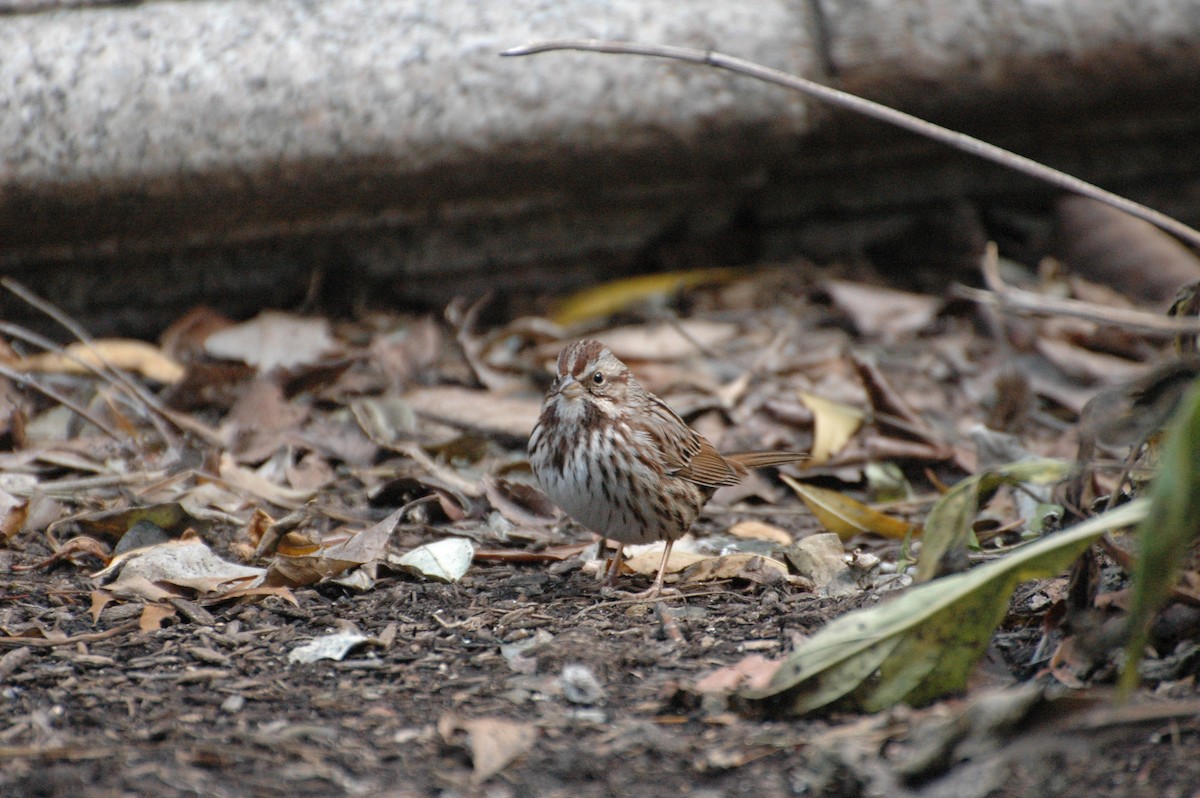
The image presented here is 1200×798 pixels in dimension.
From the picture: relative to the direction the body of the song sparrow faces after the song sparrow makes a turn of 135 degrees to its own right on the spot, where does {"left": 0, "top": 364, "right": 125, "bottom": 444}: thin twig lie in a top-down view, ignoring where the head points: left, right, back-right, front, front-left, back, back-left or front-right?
left

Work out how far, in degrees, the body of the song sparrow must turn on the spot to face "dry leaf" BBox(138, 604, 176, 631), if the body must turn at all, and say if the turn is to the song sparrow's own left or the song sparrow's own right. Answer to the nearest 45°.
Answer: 0° — it already faces it

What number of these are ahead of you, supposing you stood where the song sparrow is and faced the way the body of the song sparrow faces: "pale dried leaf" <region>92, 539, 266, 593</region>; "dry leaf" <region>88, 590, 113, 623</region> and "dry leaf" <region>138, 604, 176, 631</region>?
3

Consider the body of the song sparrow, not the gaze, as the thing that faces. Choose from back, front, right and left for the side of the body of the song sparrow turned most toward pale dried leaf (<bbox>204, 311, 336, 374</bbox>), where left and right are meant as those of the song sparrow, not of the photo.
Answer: right

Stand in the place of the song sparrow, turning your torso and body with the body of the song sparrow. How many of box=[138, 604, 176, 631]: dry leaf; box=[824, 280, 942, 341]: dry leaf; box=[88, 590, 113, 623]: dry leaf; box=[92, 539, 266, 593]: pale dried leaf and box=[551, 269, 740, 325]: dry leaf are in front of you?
3

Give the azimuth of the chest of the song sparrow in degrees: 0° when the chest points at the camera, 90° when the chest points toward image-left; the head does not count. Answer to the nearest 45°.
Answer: approximately 45°

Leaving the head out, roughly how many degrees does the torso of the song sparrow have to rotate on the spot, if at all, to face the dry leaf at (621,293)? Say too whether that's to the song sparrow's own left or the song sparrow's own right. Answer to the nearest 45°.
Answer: approximately 135° to the song sparrow's own right

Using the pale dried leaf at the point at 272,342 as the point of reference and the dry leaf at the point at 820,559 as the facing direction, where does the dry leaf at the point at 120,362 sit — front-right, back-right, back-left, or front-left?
back-right

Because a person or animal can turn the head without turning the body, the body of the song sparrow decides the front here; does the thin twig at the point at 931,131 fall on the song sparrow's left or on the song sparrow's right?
on the song sparrow's left

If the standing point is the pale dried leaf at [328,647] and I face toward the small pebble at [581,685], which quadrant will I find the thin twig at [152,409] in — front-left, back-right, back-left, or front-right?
back-left
